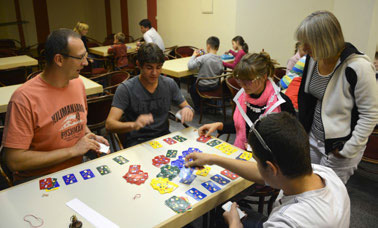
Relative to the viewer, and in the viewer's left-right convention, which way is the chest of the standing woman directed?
facing the viewer and to the left of the viewer

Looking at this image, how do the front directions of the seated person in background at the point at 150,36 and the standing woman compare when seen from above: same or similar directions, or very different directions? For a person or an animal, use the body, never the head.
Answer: same or similar directions

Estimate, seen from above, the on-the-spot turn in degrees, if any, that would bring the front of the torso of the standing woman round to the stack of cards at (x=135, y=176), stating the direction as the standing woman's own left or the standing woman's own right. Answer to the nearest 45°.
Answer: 0° — they already face it

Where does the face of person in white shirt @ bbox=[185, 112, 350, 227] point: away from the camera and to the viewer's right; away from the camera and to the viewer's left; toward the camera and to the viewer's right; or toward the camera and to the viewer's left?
away from the camera and to the viewer's left

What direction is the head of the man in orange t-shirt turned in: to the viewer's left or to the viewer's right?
to the viewer's right

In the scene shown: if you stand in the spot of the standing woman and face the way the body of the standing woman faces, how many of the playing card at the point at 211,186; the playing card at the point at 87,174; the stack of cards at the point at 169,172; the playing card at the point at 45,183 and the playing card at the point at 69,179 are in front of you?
5

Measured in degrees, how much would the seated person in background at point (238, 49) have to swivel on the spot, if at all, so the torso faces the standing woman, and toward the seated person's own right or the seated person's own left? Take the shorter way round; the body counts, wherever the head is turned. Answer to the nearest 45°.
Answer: approximately 90° to the seated person's own left

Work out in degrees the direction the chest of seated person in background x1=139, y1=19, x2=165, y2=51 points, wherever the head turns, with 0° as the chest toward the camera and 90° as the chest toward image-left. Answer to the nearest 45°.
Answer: approximately 90°

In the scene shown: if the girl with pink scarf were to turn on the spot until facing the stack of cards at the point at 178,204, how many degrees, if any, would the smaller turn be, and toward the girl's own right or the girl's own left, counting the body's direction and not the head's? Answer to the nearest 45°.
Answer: approximately 45° to the girl's own left

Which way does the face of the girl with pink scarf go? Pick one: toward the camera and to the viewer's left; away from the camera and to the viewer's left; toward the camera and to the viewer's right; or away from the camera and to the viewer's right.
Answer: toward the camera and to the viewer's left

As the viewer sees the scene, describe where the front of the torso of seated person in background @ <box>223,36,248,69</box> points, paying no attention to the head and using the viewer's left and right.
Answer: facing to the left of the viewer

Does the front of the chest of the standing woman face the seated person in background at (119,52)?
no

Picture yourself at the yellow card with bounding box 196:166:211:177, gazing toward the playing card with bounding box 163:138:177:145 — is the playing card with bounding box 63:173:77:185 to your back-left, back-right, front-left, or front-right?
front-left

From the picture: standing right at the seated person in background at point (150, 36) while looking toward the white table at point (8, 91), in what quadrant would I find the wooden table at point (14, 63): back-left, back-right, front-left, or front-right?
front-right

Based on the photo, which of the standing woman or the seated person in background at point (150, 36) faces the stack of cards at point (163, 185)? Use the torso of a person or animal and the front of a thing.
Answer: the standing woman

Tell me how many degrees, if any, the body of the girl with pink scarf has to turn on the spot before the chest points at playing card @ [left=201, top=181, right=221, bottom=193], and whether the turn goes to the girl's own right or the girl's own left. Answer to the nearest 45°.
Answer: approximately 45° to the girl's own left

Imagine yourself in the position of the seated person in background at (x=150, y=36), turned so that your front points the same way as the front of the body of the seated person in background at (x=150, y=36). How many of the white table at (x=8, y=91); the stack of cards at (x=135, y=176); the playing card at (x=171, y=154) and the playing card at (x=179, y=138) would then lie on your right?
0
